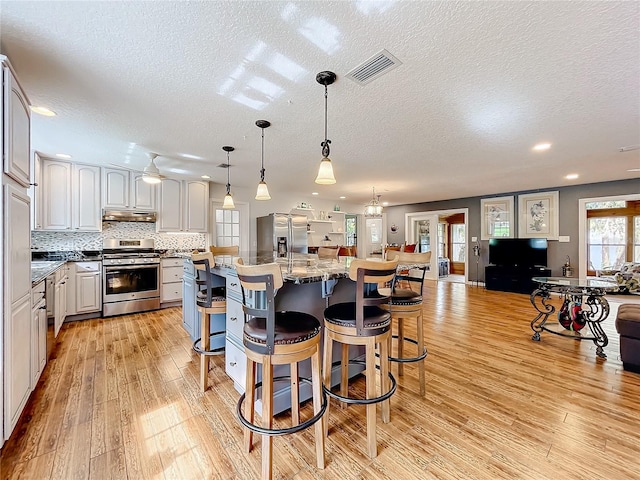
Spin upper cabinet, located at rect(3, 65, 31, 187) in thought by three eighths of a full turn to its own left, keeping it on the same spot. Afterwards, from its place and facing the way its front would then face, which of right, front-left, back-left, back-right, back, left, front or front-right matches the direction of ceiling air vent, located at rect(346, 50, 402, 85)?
back-right

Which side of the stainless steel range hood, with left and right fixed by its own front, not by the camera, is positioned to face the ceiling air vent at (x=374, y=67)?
front

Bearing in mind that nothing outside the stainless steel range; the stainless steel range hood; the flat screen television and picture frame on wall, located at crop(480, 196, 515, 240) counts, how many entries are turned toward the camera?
4

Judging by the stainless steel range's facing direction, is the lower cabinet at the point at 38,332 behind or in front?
in front

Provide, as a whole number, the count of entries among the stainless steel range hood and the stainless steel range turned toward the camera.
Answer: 2

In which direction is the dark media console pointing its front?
toward the camera

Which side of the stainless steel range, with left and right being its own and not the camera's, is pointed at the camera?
front

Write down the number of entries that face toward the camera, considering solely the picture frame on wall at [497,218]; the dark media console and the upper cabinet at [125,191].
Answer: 3

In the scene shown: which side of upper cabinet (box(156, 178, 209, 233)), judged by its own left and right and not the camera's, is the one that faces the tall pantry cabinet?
front

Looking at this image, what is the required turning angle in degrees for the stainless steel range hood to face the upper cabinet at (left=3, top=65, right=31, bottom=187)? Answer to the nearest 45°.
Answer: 0° — it already faces it

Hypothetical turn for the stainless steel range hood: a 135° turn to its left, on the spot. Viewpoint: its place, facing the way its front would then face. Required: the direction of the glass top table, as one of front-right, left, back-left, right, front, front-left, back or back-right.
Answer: right

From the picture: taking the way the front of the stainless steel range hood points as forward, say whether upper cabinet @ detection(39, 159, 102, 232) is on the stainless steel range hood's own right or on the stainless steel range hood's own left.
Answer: on the stainless steel range hood's own right

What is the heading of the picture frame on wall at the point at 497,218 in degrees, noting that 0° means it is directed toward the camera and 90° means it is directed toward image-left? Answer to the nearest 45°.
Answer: approximately 0°

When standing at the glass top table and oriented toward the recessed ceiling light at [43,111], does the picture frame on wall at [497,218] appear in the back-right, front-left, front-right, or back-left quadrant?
back-right

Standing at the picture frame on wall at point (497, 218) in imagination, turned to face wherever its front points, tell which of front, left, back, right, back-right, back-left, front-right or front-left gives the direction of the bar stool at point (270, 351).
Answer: front

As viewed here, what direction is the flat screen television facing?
toward the camera
